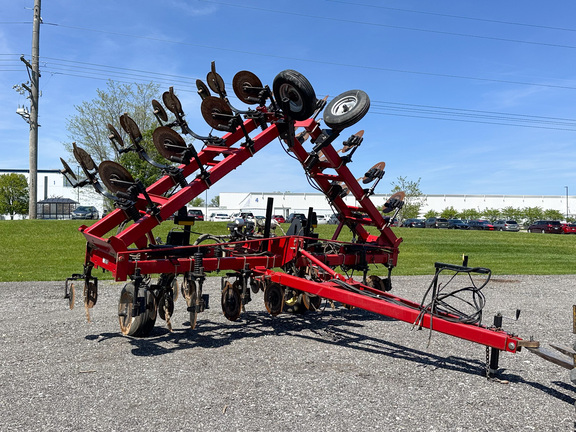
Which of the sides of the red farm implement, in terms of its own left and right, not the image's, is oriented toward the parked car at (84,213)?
back

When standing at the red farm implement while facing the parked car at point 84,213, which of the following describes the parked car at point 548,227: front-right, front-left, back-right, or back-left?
front-right

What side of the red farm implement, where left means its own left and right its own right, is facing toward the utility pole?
back

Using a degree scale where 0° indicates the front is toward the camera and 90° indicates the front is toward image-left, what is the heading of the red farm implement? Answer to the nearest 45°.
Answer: approximately 315°

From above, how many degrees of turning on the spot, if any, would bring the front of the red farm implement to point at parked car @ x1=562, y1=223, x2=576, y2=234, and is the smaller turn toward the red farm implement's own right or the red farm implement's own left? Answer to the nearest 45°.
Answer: approximately 90° to the red farm implement's own left

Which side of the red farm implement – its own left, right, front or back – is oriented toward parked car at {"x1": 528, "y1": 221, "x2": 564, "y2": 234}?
left

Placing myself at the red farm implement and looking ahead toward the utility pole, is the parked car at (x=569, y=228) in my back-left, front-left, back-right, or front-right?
front-right
